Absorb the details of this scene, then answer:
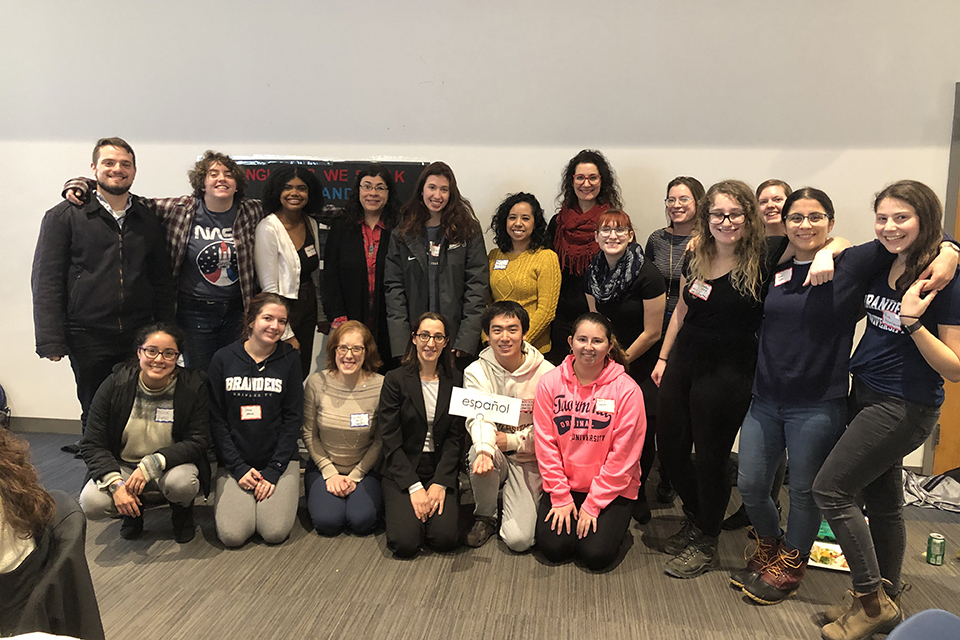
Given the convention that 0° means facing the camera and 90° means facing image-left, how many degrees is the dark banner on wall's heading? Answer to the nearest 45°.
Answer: approximately 0°

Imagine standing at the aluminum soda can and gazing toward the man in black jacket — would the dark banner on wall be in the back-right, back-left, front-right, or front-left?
front-right

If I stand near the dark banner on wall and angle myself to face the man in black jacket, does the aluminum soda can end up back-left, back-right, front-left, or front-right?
back-left

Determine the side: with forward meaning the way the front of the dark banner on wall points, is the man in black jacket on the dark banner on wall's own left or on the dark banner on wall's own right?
on the dark banner on wall's own right

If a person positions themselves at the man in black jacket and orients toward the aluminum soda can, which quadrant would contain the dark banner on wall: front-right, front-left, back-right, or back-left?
front-left

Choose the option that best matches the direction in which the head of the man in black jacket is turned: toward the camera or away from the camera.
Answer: toward the camera

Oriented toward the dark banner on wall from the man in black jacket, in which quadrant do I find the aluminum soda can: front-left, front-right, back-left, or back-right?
front-right

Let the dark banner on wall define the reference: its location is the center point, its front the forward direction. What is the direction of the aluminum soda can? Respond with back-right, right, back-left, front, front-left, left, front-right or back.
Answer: front-left
